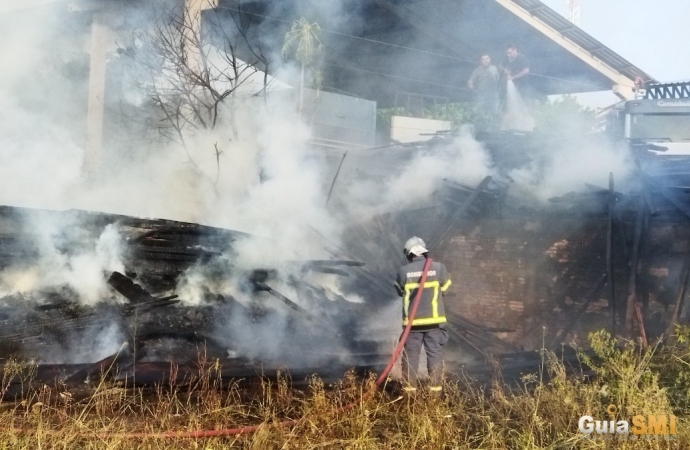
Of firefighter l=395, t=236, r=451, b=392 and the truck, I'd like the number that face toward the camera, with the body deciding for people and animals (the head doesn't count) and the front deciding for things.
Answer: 1

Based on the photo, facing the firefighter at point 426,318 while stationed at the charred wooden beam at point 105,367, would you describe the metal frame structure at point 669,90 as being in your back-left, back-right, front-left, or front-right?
front-left

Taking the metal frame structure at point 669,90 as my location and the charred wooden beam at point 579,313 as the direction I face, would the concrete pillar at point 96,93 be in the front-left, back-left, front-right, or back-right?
front-right

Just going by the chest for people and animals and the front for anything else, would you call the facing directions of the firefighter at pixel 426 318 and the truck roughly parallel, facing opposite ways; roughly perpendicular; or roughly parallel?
roughly parallel, facing opposite ways

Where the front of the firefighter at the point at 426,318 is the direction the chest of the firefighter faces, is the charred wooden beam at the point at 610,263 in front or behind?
in front

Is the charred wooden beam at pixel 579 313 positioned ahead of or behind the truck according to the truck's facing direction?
ahead

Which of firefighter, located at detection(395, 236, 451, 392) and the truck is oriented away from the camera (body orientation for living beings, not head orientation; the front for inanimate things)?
the firefighter

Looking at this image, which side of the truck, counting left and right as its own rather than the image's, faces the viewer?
front

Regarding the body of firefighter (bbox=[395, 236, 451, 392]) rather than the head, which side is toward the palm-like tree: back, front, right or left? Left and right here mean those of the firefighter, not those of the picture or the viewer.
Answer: front

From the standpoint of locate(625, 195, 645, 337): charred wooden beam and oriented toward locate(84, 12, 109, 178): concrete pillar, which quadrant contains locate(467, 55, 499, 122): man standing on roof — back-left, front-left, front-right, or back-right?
front-right

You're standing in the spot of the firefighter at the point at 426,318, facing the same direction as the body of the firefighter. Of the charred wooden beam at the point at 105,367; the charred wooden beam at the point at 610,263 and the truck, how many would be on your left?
1

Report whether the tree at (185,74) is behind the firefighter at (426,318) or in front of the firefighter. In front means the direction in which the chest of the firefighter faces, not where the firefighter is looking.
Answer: in front

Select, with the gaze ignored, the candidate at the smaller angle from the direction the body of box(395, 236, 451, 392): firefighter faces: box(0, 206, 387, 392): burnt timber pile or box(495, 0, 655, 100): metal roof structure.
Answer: the metal roof structure

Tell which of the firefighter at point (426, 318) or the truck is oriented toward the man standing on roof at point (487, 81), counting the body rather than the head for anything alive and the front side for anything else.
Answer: the firefighter

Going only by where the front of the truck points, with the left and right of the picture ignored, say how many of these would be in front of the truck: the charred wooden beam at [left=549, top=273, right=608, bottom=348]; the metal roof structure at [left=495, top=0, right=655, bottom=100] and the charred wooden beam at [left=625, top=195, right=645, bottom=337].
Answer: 2

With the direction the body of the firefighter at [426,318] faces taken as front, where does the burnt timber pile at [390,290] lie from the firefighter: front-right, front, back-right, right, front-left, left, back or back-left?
front

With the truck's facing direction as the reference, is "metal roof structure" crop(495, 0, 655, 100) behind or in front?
behind

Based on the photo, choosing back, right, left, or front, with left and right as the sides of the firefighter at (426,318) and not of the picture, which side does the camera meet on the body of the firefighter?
back

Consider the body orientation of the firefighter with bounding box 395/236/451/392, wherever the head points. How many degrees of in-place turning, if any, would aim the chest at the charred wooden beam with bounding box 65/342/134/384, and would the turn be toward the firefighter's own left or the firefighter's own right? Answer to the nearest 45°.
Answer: approximately 90° to the firefighter's own left

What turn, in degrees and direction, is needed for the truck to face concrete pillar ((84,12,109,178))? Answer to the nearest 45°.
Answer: approximately 90° to its right
